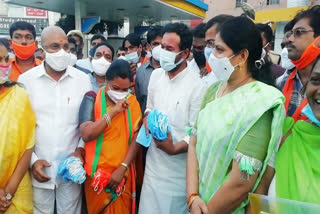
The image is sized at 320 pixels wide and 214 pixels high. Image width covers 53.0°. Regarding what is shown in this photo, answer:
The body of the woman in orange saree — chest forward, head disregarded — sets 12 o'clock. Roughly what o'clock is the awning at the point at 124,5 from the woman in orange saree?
The awning is roughly at 6 o'clock from the woman in orange saree.

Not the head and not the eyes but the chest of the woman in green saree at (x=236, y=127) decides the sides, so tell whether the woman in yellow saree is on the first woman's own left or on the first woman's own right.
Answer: on the first woman's own right

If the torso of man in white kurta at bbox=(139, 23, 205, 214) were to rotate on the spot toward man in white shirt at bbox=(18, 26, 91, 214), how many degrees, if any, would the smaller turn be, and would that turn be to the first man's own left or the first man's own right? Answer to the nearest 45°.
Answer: approximately 45° to the first man's own right

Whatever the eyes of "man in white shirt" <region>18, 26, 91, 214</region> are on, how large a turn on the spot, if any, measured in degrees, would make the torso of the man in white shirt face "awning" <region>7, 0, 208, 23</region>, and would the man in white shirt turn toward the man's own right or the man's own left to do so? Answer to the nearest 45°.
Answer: approximately 180°

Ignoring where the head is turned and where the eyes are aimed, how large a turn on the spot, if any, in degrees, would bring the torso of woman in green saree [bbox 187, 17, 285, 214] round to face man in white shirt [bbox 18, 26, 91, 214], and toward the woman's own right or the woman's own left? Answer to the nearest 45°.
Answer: approximately 45° to the woman's own right
